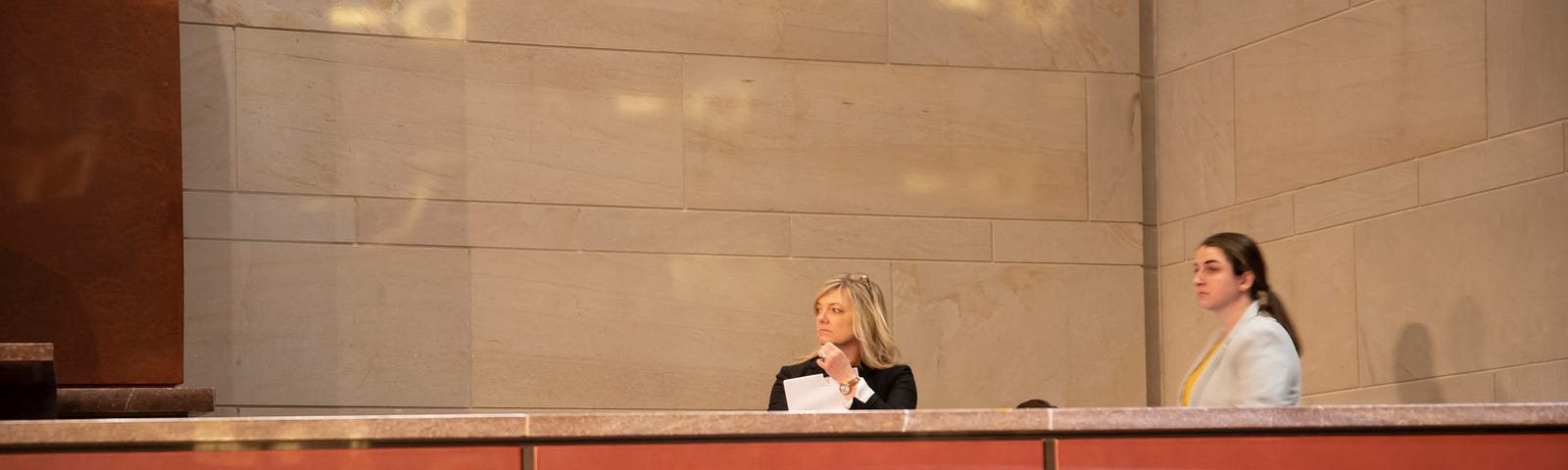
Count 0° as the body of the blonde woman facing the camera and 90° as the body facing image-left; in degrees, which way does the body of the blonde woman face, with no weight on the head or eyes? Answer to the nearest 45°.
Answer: approximately 45°

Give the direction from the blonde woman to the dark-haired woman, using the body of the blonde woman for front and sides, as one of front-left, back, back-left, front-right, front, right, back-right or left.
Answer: left

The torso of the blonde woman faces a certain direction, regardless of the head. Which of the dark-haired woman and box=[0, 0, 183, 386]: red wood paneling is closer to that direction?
the red wood paneling

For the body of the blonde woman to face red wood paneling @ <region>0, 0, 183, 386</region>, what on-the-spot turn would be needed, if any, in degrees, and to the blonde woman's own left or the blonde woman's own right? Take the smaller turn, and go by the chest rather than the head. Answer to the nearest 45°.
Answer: approximately 45° to the blonde woman's own right
